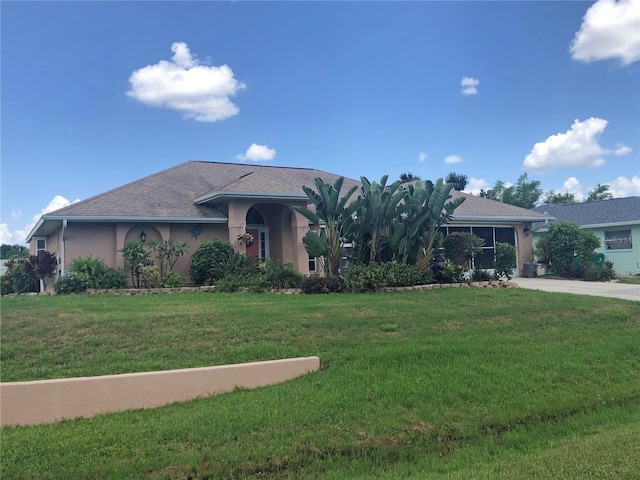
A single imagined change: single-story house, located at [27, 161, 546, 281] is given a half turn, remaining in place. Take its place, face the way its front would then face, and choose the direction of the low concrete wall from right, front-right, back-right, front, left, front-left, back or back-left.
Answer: back

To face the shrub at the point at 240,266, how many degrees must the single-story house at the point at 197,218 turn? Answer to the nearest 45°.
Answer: approximately 45° to its left

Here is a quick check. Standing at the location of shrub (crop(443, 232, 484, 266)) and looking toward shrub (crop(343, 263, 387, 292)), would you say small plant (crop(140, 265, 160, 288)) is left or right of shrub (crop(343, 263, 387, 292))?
right

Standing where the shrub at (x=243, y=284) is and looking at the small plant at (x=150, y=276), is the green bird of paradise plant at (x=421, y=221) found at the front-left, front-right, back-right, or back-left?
back-right

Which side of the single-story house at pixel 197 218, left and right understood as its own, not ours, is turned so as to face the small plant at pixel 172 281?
front

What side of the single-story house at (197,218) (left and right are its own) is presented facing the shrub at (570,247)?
left

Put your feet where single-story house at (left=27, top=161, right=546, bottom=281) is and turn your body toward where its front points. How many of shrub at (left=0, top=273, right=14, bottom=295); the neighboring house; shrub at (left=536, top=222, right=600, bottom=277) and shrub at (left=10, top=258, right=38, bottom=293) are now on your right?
2

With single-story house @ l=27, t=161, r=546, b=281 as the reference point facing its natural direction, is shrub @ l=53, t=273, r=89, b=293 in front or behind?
in front

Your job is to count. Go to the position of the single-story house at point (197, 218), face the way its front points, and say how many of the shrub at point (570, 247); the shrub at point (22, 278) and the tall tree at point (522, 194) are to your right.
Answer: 1

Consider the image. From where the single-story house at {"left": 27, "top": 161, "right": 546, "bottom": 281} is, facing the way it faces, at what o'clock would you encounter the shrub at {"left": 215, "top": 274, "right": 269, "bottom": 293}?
The shrub is roughly at 11 o'clock from the single-story house.

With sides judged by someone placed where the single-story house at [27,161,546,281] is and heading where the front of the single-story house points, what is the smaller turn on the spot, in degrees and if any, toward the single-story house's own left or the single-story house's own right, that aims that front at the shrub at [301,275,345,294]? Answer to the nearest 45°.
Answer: approximately 45° to the single-story house's own left

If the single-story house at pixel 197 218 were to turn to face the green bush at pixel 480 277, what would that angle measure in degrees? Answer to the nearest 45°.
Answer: approximately 90° to its left

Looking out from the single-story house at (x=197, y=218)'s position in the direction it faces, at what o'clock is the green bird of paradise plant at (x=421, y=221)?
The green bird of paradise plant is roughly at 10 o'clock from the single-story house.

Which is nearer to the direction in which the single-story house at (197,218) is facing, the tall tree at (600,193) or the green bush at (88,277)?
the green bush

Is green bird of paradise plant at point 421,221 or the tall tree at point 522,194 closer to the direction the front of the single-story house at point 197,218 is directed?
the green bird of paradise plant

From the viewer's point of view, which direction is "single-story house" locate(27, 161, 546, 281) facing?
toward the camera

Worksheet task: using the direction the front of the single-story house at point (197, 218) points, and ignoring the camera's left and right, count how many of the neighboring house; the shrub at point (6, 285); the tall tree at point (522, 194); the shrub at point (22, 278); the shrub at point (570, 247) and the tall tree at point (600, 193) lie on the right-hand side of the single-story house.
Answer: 2
